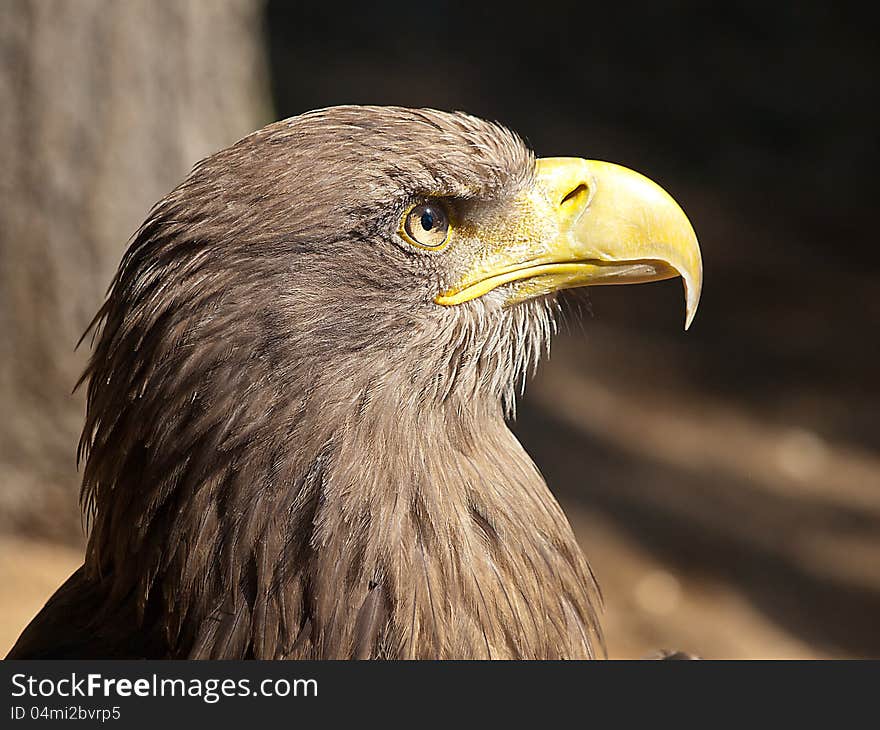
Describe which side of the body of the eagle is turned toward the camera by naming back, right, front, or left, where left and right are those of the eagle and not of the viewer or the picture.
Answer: right
